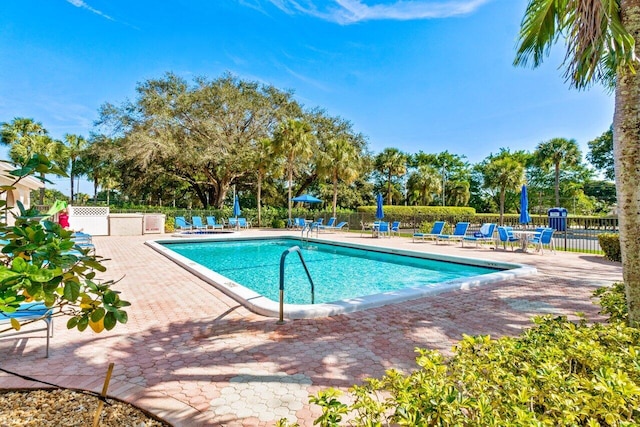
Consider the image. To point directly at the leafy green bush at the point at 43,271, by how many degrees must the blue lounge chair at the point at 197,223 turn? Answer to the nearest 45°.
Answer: approximately 45° to its right

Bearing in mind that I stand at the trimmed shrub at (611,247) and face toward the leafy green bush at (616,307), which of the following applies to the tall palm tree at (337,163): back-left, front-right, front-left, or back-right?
back-right

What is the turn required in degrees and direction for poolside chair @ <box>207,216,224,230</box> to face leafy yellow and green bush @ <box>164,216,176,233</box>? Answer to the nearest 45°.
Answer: approximately 135° to its right

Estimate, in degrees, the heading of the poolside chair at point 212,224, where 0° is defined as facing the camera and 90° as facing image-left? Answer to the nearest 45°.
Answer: approximately 315°

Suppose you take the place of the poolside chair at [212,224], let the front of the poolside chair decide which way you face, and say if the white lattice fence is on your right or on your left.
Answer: on your right
